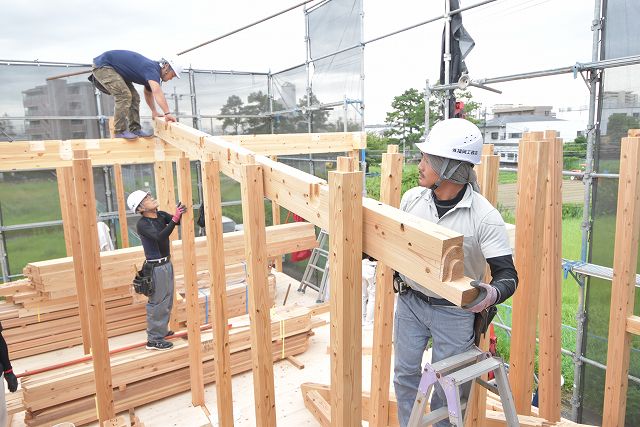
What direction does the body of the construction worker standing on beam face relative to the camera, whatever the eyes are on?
to the viewer's right

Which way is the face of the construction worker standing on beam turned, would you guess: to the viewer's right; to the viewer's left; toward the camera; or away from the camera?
to the viewer's right

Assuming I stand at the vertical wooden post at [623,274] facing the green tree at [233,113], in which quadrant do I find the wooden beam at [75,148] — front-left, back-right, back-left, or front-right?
front-left

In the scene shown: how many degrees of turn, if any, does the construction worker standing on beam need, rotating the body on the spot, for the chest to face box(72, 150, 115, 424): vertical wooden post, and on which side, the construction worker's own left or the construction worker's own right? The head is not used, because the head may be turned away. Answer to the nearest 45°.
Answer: approximately 90° to the construction worker's own right

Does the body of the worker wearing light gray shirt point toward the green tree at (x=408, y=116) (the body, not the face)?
no

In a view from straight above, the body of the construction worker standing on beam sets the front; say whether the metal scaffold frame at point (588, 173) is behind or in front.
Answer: in front

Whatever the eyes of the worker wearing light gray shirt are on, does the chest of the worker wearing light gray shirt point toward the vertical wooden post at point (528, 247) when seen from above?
no

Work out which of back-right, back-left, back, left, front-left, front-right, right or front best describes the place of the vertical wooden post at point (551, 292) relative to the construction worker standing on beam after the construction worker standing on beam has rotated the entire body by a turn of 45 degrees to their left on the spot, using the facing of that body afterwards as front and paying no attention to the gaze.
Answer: right

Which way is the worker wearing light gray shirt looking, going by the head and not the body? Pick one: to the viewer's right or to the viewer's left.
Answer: to the viewer's left

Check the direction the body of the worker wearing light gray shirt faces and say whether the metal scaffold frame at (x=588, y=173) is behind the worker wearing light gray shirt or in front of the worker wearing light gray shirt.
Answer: behind

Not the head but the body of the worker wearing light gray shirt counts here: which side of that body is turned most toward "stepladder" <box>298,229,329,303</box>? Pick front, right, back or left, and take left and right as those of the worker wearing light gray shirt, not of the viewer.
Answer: right

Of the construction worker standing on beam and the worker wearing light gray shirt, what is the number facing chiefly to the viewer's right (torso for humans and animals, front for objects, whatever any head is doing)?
1

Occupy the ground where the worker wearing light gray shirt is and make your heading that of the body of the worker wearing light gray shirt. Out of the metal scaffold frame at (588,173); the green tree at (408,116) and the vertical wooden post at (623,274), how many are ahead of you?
0

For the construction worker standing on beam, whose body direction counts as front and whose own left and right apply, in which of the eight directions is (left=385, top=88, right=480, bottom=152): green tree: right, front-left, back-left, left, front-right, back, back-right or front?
front-left

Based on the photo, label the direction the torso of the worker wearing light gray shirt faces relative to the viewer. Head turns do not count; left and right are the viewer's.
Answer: facing the viewer and to the left of the viewer

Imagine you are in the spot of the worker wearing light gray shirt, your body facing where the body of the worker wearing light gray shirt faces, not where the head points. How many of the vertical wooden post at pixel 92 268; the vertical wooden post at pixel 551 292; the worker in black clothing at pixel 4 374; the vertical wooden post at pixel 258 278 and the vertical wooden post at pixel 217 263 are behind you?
1
